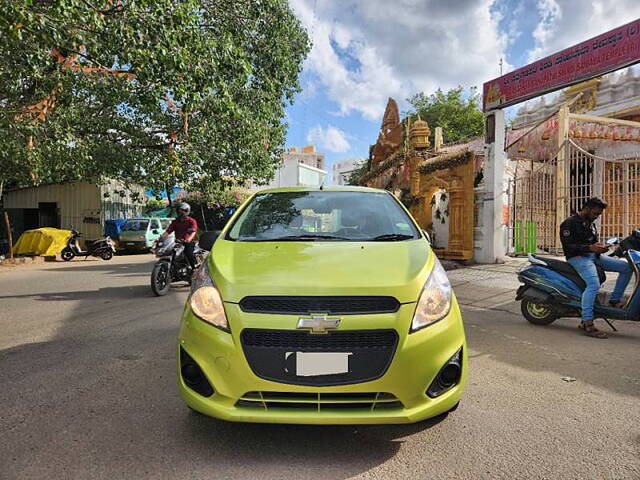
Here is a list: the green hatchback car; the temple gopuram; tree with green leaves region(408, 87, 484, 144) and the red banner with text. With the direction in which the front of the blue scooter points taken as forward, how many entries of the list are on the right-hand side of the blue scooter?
1

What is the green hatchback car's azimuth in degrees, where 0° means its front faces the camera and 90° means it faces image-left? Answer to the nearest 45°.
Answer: approximately 0°

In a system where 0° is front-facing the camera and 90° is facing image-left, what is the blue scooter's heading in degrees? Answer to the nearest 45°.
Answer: approximately 270°

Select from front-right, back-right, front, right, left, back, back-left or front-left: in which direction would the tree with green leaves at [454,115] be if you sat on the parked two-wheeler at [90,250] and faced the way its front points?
back

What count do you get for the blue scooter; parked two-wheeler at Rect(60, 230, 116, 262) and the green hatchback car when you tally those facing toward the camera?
1

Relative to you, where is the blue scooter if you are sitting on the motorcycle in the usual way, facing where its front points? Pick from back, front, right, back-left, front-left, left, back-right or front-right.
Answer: left

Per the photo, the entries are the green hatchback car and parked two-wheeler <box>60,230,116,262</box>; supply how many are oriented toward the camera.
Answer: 1

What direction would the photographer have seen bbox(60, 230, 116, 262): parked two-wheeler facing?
facing to the left of the viewer

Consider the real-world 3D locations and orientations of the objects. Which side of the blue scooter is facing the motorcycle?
back

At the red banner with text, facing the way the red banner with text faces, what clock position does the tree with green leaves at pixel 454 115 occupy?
The tree with green leaves is roughly at 4 o'clock from the red banner with text.

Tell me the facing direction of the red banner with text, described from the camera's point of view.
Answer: facing the viewer and to the left of the viewer

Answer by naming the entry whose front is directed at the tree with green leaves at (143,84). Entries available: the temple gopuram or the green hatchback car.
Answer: the temple gopuram

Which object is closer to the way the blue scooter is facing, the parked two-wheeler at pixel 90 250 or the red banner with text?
the red banner with text
